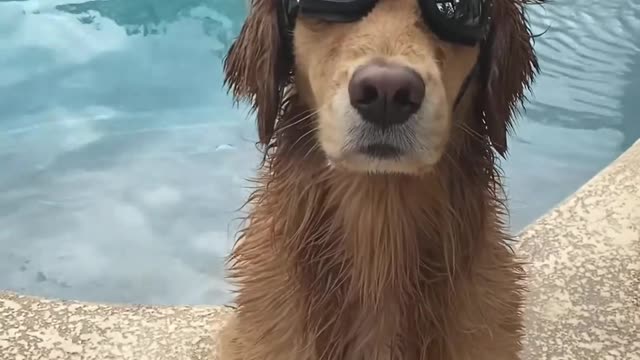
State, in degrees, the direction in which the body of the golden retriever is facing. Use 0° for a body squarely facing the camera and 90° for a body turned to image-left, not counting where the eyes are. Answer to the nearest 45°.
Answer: approximately 0°
